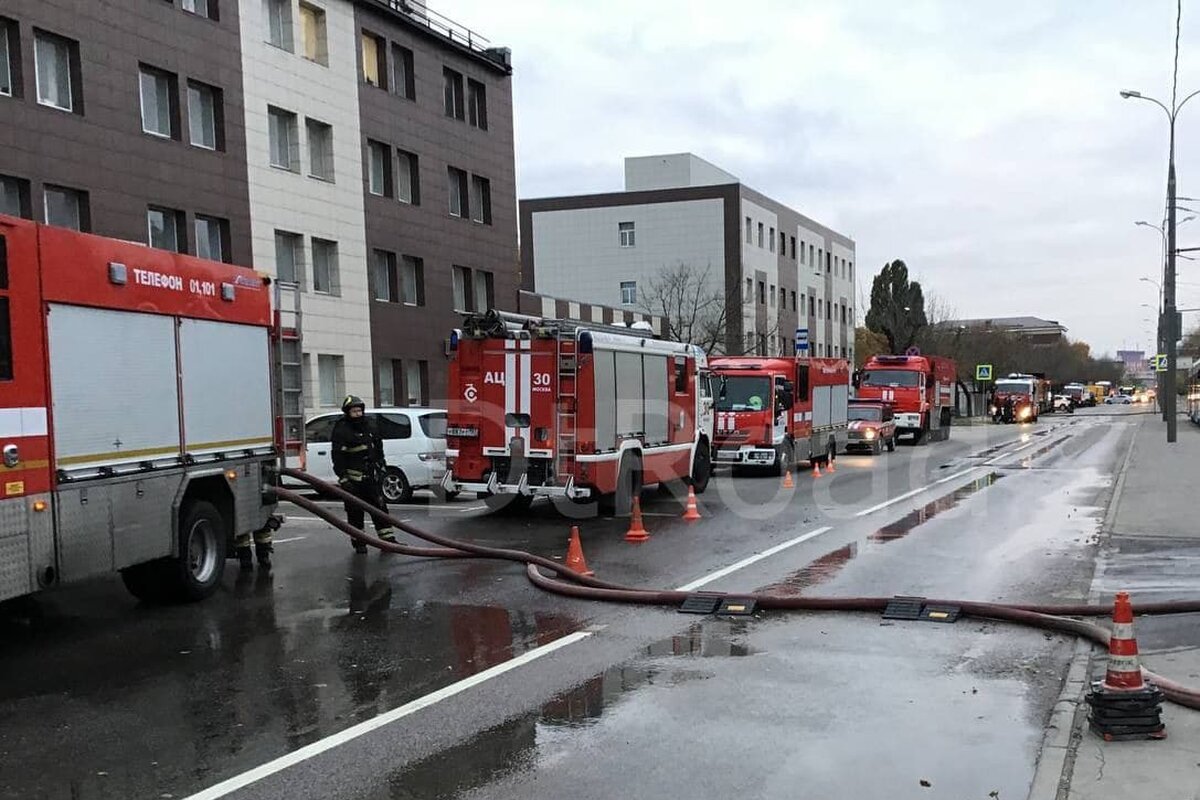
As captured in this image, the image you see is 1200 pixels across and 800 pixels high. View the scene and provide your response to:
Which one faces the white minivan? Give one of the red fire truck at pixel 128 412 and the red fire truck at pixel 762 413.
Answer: the red fire truck at pixel 762 413

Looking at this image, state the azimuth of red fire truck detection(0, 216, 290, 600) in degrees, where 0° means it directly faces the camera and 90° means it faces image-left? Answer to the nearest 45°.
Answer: approximately 45°

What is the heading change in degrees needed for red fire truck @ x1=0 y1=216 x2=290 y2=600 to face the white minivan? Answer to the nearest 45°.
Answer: approximately 180°

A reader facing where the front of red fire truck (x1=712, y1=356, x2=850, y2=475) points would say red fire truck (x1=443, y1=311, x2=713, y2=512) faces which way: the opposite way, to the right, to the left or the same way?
the opposite way

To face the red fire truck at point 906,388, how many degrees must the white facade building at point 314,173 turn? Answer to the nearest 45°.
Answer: approximately 45° to its left

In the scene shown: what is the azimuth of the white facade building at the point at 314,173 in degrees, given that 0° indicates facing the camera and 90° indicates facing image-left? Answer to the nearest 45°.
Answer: approximately 315°
